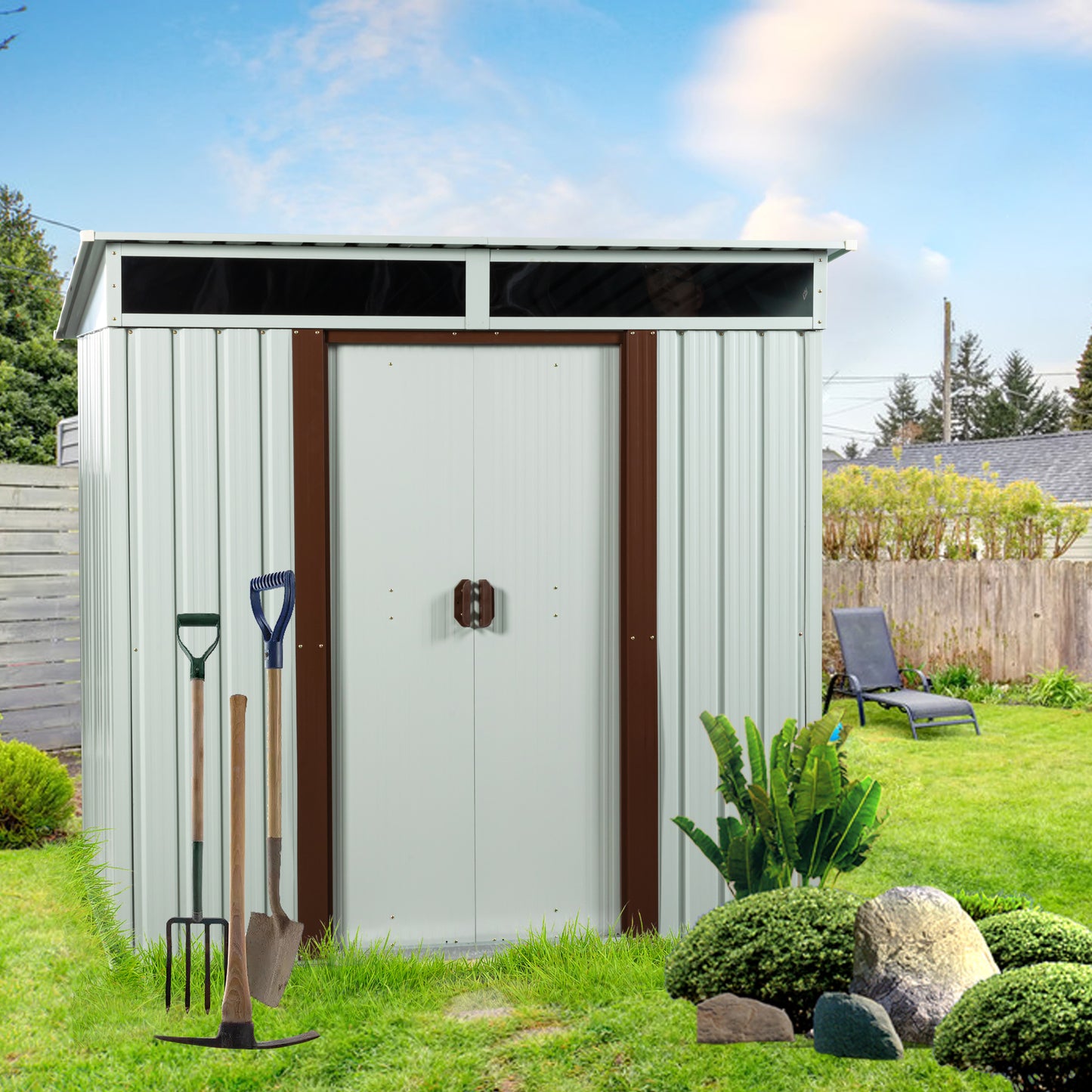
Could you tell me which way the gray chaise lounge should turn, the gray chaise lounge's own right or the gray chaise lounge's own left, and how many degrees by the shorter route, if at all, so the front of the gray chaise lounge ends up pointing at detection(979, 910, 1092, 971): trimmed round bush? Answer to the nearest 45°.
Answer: approximately 45° to the gray chaise lounge's own right

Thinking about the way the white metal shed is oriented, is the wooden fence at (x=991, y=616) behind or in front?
behind

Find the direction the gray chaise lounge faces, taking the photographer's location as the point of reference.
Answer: facing the viewer and to the right of the viewer

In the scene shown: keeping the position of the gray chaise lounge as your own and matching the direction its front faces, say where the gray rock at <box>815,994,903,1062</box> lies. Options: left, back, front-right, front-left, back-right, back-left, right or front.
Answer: front-right

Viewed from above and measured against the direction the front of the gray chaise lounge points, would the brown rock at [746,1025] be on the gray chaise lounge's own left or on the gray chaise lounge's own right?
on the gray chaise lounge's own right

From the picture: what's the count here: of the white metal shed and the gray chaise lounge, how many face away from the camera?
0

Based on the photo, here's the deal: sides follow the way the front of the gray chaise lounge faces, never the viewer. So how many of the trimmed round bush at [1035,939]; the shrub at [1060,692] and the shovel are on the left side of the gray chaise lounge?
1

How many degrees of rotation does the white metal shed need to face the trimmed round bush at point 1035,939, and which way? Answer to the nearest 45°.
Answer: approximately 45° to its left

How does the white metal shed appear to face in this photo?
toward the camera
